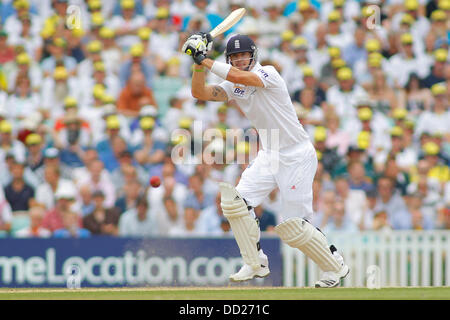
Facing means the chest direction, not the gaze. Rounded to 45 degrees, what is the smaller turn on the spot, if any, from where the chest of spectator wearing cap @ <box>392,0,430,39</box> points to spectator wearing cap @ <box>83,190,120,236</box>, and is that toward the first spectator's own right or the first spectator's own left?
approximately 45° to the first spectator's own right

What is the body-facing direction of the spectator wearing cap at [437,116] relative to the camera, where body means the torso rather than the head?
toward the camera

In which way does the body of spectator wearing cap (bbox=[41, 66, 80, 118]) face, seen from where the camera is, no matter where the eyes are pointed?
toward the camera

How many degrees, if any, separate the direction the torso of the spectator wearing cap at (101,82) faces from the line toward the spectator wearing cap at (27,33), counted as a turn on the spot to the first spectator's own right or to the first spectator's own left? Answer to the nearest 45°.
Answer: approximately 135° to the first spectator's own right

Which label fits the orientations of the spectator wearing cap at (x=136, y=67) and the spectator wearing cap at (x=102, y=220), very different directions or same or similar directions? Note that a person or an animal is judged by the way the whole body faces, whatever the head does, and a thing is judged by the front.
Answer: same or similar directions

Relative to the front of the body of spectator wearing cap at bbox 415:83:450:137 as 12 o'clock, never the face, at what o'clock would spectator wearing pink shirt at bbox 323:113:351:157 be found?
spectator wearing pink shirt at bbox 323:113:351:157 is roughly at 2 o'clock from spectator wearing cap at bbox 415:83:450:137.

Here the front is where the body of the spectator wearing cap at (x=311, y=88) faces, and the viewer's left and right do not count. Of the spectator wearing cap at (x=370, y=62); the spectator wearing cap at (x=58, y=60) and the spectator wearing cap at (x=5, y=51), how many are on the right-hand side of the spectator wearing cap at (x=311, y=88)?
2

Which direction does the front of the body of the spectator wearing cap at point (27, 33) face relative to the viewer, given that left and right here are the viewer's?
facing the viewer

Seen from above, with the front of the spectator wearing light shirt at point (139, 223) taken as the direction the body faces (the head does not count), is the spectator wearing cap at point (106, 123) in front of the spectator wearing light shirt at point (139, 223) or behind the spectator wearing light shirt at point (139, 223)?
behind

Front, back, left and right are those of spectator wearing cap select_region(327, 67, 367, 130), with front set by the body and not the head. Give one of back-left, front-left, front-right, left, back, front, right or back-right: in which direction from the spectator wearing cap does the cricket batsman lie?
front

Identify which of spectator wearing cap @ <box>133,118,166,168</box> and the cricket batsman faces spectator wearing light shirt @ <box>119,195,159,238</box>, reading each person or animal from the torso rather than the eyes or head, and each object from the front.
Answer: spectator wearing cap @ <box>133,118,166,168</box>

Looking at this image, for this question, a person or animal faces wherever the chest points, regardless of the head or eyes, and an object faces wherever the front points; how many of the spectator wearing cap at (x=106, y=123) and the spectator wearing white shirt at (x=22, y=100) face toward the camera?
2

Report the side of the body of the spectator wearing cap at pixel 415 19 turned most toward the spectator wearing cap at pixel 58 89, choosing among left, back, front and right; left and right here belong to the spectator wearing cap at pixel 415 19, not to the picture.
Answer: right

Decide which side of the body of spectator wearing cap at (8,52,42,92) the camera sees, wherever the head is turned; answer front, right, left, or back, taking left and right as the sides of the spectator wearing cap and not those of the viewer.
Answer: front

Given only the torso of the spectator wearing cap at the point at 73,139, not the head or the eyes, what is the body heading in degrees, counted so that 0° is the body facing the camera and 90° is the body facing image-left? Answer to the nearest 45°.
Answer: approximately 0°

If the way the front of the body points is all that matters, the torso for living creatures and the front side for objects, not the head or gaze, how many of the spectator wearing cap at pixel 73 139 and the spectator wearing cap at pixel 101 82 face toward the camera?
2

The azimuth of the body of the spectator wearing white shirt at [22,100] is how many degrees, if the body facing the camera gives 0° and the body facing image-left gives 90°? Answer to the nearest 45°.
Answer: approximately 0°
